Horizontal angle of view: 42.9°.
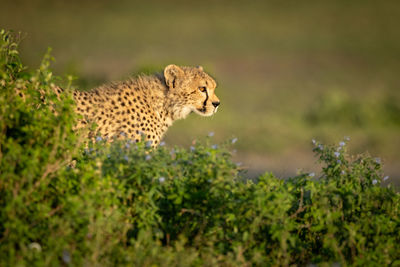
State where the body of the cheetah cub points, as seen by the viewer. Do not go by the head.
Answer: to the viewer's right
